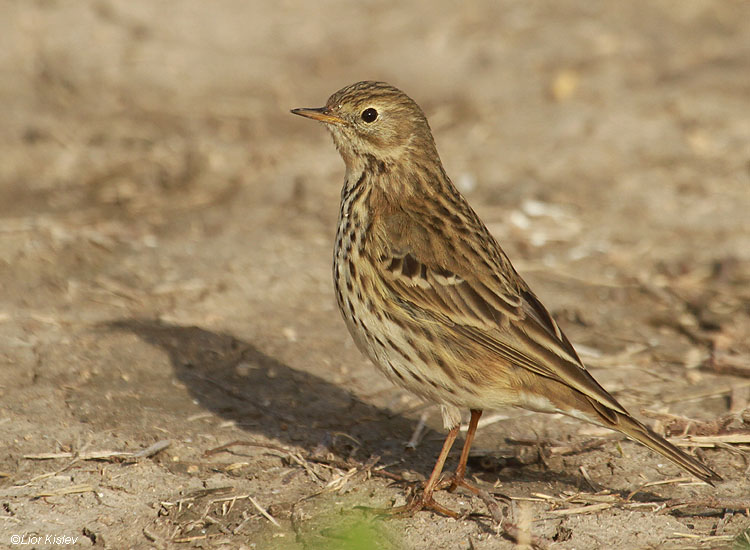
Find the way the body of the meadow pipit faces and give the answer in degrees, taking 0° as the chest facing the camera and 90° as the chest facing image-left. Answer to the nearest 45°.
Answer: approximately 90°
